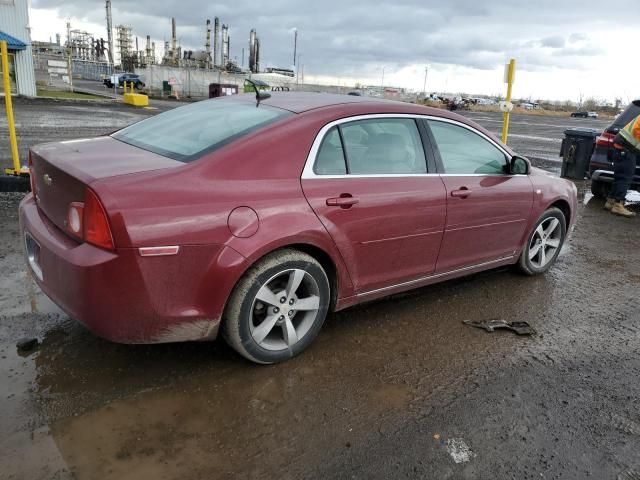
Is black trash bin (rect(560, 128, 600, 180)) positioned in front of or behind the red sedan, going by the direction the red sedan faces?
in front

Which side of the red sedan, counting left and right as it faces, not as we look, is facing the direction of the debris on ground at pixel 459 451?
right

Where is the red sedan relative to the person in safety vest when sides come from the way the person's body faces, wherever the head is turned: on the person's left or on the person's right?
on the person's right

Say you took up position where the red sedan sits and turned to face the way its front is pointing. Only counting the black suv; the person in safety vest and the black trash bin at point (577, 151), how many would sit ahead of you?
3

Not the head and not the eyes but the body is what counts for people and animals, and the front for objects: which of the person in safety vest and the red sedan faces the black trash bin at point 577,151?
the red sedan

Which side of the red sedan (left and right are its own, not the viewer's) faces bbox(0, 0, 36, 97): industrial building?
left

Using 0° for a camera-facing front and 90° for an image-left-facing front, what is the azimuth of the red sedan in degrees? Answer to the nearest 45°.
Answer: approximately 225°
